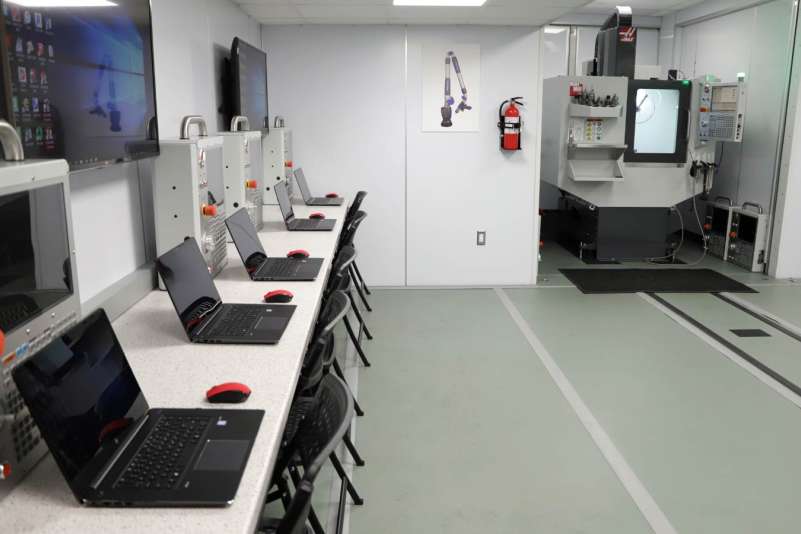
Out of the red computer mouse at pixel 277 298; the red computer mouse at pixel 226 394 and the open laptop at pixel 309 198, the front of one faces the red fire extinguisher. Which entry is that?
the open laptop

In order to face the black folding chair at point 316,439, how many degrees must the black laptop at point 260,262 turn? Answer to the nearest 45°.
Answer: approximately 90° to its right

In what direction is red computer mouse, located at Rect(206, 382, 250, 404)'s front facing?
to the viewer's left

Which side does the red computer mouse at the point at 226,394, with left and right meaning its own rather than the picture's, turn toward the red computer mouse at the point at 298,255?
right

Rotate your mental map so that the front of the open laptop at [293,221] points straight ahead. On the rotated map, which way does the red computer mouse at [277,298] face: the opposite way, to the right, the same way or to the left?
the opposite way

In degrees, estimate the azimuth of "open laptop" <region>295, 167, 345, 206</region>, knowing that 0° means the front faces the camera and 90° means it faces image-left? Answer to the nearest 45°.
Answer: approximately 270°

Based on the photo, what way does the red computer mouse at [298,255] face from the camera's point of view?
to the viewer's left

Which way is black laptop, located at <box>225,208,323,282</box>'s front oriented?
to the viewer's right

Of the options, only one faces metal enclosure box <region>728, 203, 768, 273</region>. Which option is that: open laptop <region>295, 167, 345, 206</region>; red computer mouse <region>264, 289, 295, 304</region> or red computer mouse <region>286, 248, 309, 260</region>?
the open laptop

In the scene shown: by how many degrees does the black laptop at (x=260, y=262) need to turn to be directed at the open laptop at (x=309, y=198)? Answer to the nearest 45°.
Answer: approximately 90° to its left

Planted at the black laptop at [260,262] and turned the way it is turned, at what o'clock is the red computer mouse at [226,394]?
The red computer mouse is roughly at 3 o'clock from the black laptop.

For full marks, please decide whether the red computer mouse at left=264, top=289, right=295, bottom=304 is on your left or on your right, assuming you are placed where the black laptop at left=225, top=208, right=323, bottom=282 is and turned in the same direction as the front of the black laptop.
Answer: on your right

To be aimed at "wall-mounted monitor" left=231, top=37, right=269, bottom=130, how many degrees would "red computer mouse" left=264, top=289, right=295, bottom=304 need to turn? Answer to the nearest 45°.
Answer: approximately 90° to its right

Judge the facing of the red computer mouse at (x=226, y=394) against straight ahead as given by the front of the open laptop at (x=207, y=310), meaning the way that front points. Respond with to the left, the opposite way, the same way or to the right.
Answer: the opposite way

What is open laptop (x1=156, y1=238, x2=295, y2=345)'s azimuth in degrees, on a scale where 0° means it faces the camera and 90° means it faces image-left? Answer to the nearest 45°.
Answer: approximately 270°

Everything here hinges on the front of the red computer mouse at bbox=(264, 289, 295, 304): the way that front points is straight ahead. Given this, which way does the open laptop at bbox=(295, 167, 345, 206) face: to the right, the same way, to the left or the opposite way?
the opposite way
